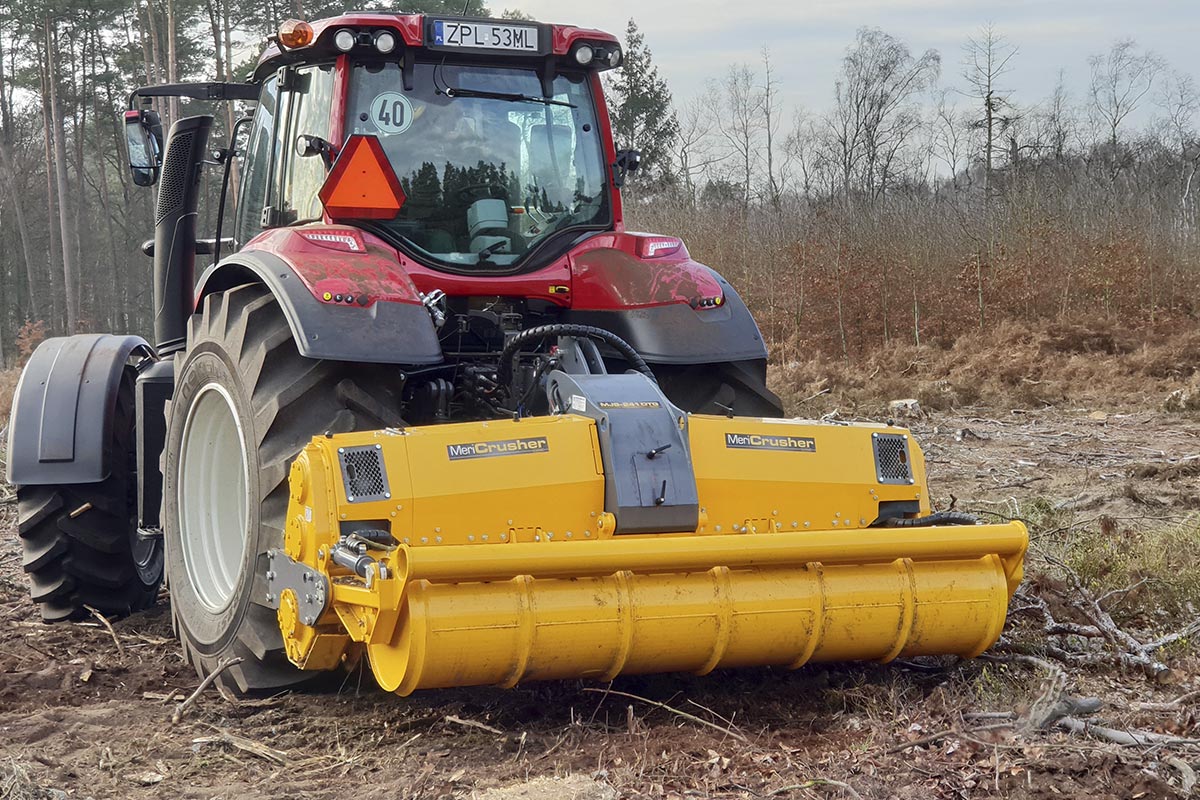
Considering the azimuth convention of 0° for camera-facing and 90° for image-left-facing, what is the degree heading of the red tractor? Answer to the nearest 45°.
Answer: approximately 135°

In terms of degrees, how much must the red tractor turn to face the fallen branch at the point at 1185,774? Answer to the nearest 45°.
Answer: approximately 180°

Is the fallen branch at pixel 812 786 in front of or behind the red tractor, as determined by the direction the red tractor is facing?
behind

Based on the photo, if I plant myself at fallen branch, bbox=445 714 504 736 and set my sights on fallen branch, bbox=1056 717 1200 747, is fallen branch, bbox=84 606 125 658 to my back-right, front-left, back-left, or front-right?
back-left

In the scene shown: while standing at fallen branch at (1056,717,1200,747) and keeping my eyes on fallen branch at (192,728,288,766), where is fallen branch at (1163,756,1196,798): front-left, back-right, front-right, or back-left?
back-left

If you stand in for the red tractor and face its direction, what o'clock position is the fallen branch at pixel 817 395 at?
The fallen branch is roughly at 2 o'clock from the red tractor.
